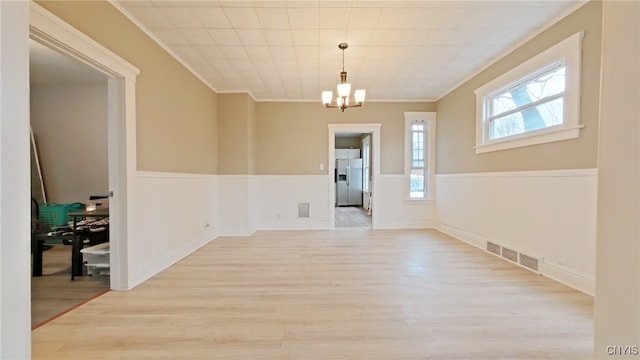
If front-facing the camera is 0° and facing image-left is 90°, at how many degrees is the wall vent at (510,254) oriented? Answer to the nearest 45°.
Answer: approximately 45°

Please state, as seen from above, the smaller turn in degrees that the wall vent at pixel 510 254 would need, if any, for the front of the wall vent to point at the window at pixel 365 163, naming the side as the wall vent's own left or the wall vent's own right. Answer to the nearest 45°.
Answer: approximately 90° to the wall vent's own right

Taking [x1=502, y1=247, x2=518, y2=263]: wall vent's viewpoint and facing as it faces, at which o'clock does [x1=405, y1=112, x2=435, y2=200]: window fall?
The window is roughly at 3 o'clock from the wall vent.
